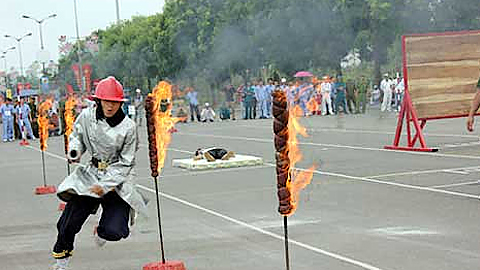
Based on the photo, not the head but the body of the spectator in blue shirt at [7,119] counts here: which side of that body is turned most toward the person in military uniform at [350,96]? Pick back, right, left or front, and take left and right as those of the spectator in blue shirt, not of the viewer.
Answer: left

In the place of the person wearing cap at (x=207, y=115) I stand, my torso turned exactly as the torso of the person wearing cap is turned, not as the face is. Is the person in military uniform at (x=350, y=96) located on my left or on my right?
on my left

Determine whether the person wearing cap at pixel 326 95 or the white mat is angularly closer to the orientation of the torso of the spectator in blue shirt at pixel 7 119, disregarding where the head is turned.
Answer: the white mat

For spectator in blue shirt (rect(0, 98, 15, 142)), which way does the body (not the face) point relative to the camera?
toward the camera

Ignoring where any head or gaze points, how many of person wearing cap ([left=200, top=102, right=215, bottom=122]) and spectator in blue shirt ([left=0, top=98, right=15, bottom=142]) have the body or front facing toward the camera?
2

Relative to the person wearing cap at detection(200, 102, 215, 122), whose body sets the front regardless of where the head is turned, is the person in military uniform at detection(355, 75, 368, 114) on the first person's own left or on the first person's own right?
on the first person's own left

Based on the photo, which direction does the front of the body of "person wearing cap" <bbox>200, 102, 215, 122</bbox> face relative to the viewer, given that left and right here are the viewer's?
facing the viewer

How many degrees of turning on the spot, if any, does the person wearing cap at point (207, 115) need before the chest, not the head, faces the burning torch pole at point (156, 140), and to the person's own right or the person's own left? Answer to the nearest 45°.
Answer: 0° — they already face it

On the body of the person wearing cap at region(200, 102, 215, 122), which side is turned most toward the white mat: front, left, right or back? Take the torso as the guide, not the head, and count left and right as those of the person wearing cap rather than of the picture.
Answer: front

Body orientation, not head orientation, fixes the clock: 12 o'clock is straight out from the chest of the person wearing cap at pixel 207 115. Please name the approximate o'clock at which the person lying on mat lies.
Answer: The person lying on mat is roughly at 12 o'clock from the person wearing cap.

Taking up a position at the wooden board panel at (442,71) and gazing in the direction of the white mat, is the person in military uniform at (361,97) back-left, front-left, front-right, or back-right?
back-right

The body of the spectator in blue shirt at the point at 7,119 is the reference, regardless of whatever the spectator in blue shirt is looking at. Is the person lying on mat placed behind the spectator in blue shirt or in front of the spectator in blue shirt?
in front
